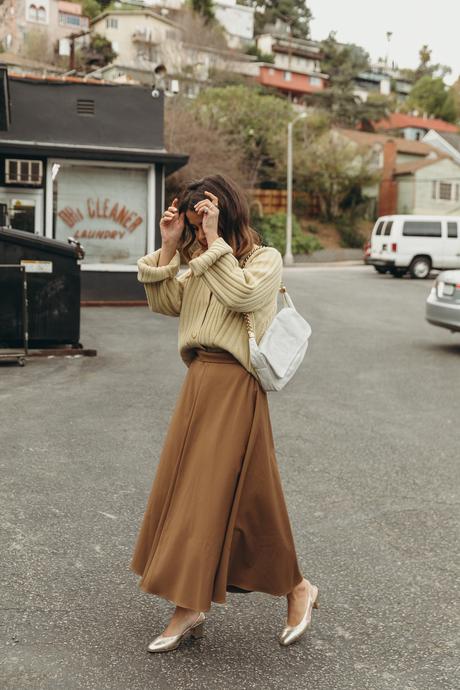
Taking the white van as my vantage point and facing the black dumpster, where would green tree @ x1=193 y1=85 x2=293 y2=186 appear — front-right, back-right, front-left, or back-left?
back-right

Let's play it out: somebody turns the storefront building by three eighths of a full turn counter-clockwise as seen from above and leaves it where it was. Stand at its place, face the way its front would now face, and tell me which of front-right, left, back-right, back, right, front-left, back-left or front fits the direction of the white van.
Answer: front

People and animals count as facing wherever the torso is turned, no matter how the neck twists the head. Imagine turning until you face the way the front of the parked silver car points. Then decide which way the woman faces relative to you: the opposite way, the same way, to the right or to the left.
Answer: the opposite way

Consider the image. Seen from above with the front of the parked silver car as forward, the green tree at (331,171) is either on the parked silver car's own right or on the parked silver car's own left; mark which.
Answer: on the parked silver car's own left

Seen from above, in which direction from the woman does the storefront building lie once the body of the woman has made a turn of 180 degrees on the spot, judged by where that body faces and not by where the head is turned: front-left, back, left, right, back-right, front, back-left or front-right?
front-left

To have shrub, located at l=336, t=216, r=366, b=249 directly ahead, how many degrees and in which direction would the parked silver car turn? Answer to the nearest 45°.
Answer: approximately 45° to its left

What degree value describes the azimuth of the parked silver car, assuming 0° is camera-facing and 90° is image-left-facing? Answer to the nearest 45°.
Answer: approximately 225°

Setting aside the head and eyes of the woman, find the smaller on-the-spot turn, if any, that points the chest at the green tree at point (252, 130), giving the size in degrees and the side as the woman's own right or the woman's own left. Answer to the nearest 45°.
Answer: approximately 135° to the woman's own right

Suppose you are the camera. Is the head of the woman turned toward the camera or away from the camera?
toward the camera

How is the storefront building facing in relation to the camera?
toward the camera

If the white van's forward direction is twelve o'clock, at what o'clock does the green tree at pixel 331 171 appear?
The green tree is roughly at 10 o'clock from the white van.
